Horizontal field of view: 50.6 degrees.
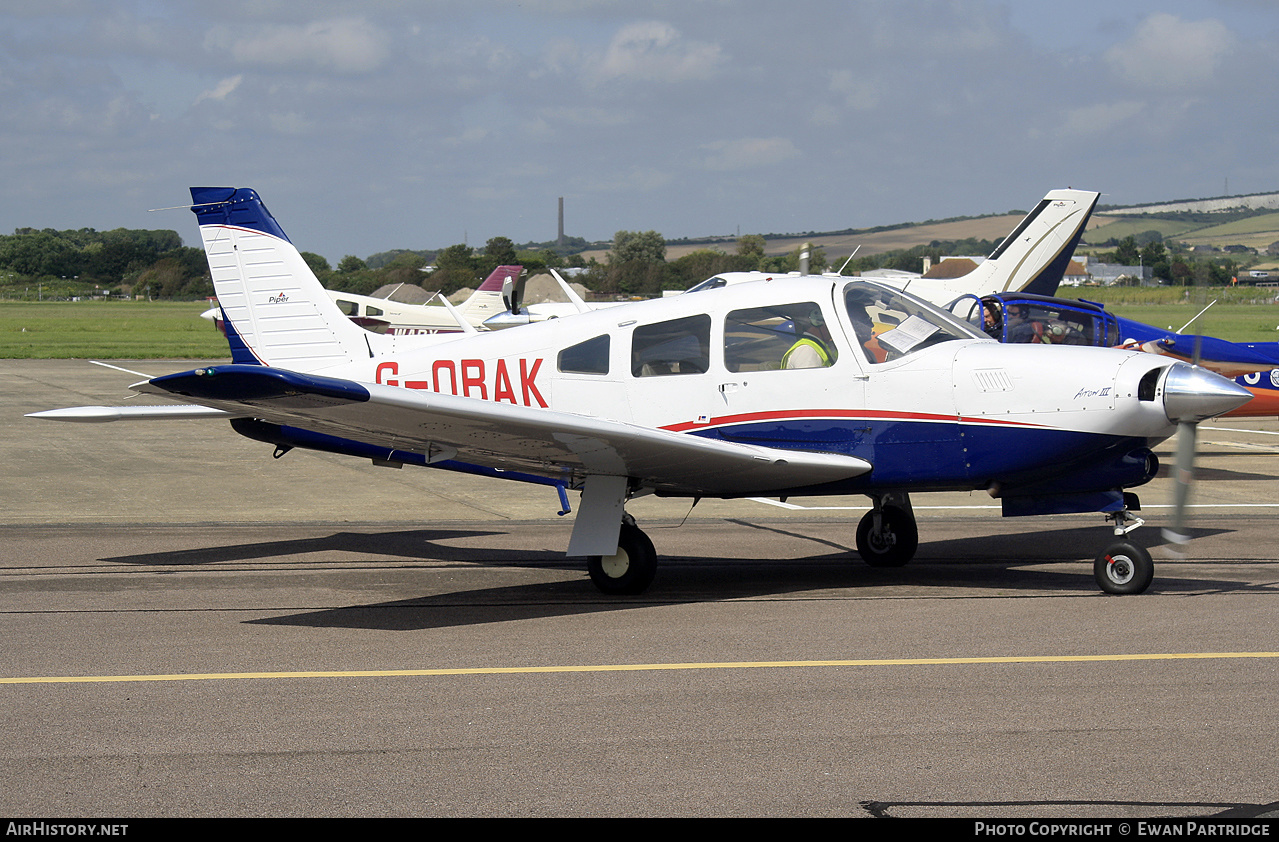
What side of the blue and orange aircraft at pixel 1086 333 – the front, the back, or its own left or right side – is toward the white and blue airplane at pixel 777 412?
left

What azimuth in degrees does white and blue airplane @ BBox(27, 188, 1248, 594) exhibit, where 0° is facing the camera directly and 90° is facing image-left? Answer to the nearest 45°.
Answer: approximately 315°

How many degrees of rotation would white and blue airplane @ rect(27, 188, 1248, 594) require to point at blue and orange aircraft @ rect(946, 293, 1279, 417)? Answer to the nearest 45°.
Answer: approximately 90° to its left

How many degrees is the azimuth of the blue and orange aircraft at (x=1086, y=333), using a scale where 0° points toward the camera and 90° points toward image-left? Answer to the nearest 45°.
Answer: approximately 90°
